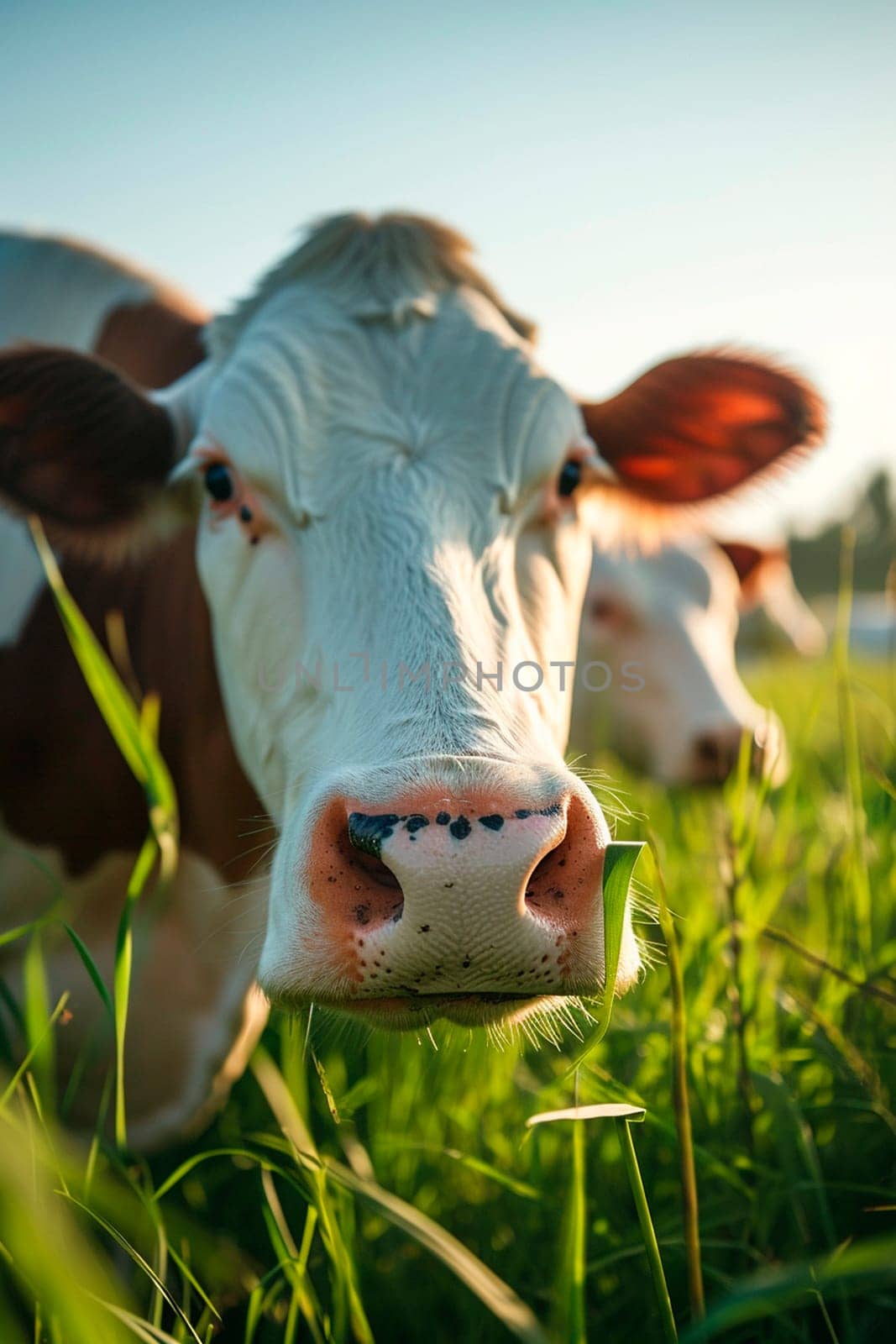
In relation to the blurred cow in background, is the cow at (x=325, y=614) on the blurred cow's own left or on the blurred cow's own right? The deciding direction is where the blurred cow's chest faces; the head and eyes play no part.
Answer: on the blurred cow's own right

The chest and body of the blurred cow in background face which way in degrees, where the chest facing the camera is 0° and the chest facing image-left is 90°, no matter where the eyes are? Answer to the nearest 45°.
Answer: approximately 315°
